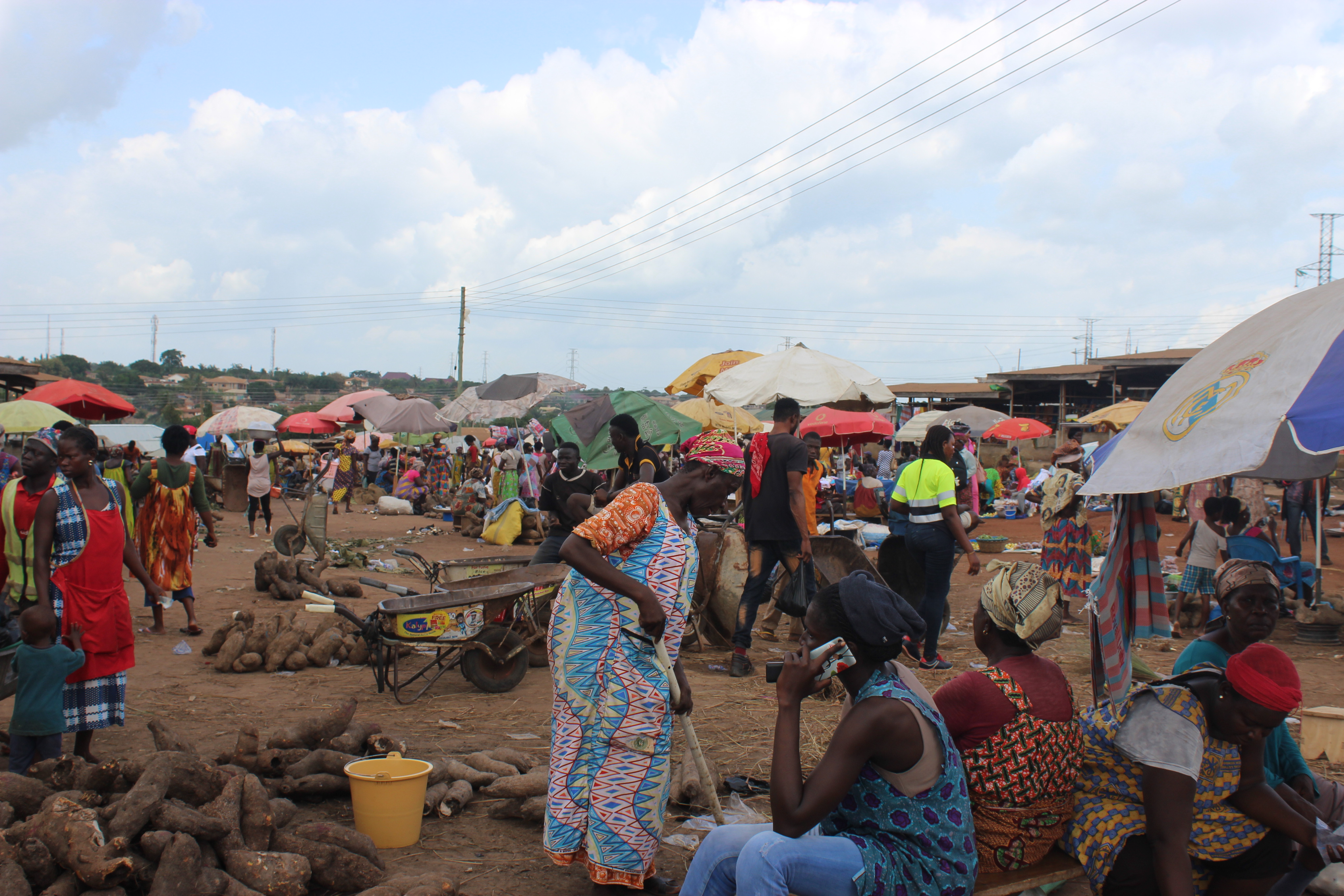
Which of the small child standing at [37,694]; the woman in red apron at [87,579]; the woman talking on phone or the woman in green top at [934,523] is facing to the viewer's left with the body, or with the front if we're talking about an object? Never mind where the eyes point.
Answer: the woman talking on phone

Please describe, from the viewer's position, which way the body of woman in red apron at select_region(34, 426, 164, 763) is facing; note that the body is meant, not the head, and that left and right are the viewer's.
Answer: facing the viewer and to the right of the viewer

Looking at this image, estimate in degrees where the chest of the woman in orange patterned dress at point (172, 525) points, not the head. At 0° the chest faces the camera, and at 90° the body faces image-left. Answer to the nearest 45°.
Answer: approximately 180°

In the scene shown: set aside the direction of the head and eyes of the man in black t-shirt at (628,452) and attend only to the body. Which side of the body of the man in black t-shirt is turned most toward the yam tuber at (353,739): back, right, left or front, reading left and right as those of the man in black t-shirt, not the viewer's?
front

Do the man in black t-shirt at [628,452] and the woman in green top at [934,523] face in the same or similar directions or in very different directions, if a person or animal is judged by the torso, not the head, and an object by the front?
very different directions

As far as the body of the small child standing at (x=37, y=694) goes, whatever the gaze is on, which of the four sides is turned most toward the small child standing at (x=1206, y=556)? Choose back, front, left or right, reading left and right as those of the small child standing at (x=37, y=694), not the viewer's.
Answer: right

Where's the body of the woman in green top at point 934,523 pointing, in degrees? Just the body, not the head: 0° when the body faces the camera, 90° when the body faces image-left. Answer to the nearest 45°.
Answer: approximately 225°

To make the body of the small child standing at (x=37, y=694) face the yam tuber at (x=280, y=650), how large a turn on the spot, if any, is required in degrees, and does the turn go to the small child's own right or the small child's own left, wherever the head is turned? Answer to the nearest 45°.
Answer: approximately 45° to the small child's own right

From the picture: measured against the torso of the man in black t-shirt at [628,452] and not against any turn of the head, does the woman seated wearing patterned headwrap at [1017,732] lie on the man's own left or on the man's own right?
on the man's own left

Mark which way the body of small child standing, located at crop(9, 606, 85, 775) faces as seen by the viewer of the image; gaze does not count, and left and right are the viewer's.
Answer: facing away from the viewer

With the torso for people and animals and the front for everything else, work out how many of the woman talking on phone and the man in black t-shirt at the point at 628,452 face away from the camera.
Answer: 0

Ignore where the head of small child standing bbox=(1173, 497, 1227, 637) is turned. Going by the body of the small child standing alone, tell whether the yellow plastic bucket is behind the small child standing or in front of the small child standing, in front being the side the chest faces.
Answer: behind

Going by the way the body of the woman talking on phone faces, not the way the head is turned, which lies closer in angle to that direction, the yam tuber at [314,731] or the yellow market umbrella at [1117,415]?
the yam tuber
